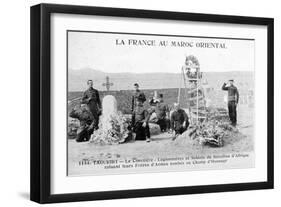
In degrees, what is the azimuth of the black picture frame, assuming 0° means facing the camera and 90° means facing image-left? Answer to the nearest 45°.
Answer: approximately 315°
